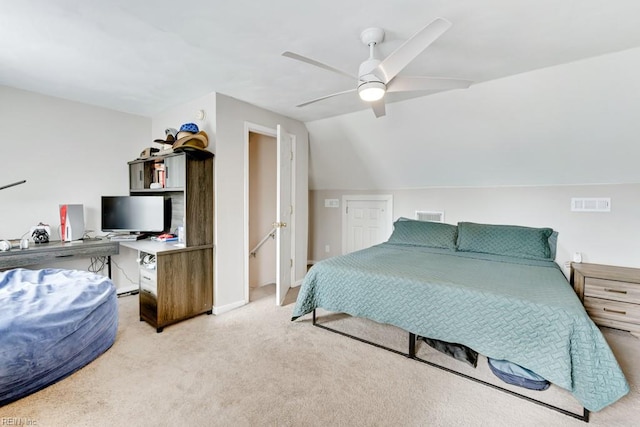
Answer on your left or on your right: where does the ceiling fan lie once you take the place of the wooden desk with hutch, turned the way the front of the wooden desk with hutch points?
on your left

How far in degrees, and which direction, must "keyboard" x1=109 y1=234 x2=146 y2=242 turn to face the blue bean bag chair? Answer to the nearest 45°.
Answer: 0° — it already faces it

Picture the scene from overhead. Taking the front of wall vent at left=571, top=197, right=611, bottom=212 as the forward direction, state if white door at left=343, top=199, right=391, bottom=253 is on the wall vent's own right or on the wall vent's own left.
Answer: on the wall vent's own right

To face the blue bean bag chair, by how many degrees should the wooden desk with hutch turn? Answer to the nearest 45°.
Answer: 0° — it already faces it

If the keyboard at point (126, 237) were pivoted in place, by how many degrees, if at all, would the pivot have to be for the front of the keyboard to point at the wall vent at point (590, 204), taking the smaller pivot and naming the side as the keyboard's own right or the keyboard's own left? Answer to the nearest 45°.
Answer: approximately 45° to the keyboard's own left

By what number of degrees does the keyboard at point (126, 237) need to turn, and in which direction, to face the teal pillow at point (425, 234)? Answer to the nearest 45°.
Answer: approximately 45° to its left

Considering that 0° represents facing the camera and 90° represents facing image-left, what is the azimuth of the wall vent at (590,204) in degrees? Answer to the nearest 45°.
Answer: approximately 0°

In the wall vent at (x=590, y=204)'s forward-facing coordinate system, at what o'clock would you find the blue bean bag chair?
The blue bean bag chair is roughly at 1 o'clock from the wall vent.

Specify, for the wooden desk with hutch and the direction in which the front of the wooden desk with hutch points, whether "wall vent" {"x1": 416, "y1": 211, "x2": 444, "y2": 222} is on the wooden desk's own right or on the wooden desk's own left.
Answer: on the wooden desk's own left

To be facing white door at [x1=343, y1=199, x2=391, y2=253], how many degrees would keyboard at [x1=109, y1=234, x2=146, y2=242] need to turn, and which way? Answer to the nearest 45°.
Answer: approximately 90° to its left

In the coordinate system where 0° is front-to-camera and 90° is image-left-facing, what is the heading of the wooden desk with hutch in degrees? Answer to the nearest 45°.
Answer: approximately 45°

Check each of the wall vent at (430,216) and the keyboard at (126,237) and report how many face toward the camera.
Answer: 2
